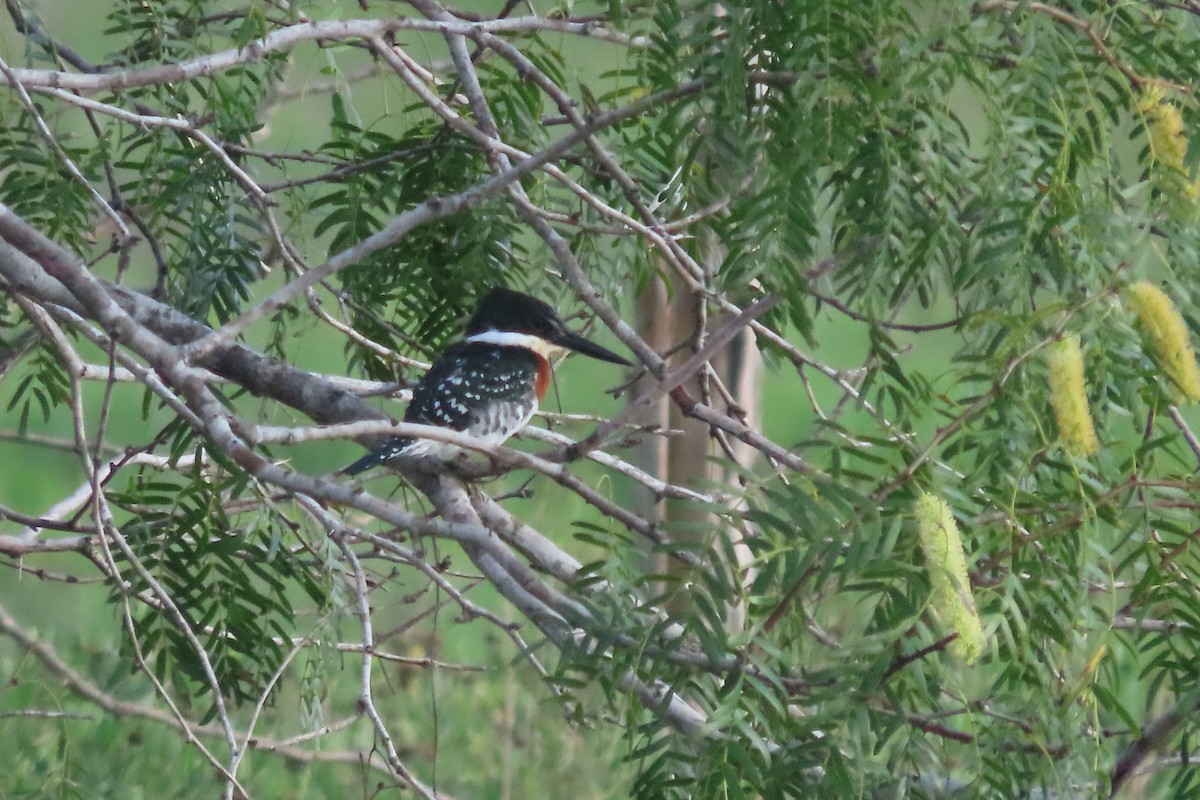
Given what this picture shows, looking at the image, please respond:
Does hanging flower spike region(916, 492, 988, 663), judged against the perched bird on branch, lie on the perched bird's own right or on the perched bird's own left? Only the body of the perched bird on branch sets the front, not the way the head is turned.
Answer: on the perched bird's own right

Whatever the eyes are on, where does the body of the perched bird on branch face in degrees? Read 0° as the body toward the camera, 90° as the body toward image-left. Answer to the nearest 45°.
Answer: approximately 270°
